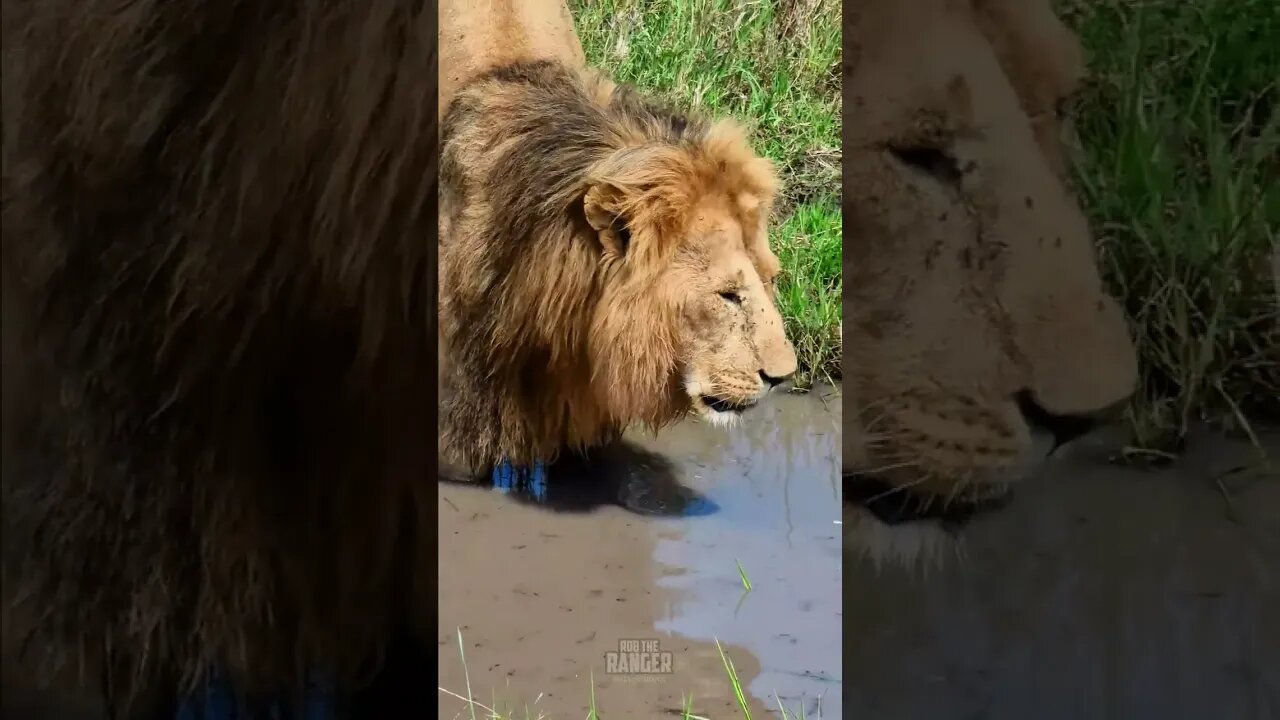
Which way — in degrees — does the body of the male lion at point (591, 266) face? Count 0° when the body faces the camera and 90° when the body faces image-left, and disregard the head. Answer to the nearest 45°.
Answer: approximately 270°
